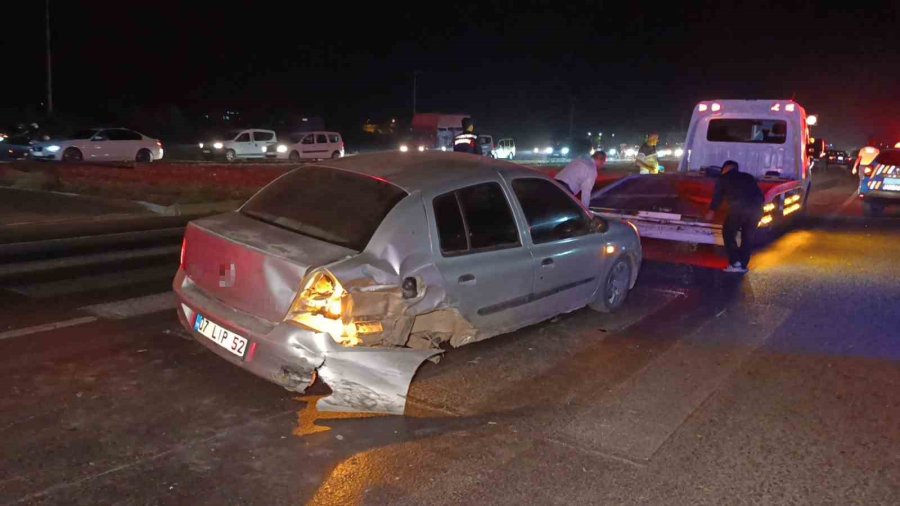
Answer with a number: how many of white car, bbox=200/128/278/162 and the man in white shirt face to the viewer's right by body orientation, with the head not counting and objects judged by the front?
1

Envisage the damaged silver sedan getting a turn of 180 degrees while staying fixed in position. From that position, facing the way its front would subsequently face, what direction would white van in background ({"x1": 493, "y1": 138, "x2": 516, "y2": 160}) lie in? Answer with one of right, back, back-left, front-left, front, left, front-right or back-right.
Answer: back-right

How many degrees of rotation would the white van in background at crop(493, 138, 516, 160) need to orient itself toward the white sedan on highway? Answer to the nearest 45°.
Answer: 0° — it already faces it

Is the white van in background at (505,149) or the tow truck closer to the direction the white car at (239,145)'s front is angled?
the tow truck

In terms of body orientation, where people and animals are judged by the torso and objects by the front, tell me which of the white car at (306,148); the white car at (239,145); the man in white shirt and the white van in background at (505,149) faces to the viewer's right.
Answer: the man in white shirt

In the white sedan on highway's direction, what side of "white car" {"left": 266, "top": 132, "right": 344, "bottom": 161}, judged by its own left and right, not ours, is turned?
front

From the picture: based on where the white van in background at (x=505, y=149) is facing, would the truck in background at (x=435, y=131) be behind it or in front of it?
in front

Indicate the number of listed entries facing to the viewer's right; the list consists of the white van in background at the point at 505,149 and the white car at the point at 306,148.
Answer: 0

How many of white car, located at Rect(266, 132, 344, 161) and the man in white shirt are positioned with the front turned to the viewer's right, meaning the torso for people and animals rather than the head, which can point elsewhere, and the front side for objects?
1

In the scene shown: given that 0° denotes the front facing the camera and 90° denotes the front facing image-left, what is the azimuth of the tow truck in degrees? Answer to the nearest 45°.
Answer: approximately 225°

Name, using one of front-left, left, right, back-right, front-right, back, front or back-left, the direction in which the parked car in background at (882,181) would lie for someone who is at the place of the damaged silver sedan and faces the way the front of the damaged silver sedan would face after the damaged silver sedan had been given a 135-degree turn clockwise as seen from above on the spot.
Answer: back-left

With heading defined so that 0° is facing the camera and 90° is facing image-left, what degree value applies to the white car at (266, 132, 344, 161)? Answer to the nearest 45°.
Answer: approximately 45°

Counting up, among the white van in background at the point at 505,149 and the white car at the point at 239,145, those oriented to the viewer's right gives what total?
0

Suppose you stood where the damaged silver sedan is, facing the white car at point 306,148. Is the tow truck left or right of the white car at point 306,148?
right
